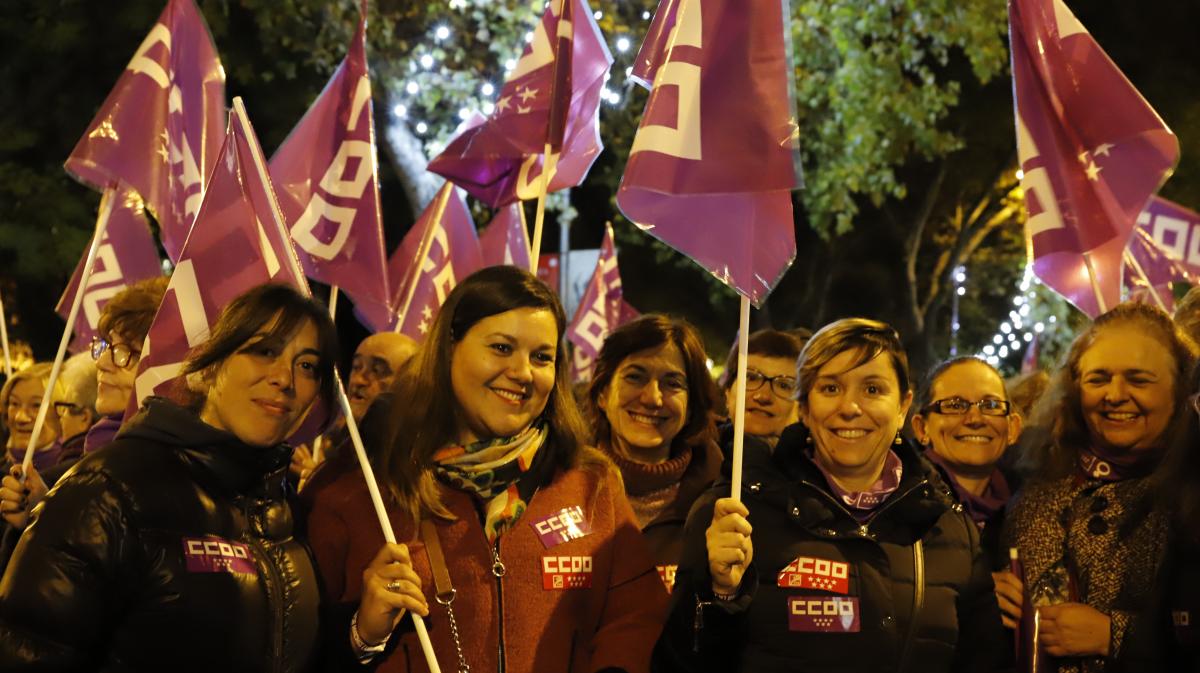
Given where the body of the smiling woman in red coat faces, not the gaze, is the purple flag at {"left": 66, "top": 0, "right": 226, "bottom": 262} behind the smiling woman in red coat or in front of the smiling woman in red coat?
behind

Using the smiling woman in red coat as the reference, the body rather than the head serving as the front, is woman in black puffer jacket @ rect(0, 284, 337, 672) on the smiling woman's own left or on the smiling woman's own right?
on the smiling woman's own right

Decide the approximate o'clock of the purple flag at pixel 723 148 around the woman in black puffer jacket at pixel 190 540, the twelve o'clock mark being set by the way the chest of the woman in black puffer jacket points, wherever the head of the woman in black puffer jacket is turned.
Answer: The purple flag is roughly at 10 o'clock from the woman in black puffer jacket.

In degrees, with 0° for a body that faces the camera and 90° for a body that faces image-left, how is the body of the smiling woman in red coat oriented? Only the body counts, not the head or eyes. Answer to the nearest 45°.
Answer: approximately 0°

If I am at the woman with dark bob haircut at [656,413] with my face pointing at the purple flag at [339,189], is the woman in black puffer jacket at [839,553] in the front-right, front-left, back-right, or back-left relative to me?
back-left
